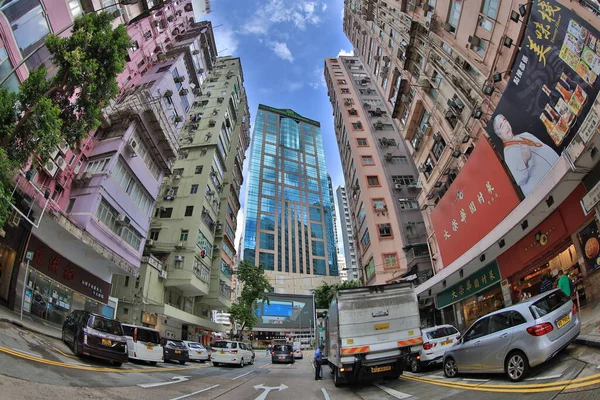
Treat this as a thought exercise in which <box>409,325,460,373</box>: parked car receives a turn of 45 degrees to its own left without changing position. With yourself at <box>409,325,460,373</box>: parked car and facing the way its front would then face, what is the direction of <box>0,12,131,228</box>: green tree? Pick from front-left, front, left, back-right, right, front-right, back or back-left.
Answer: front-left

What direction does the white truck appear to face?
away from the camera

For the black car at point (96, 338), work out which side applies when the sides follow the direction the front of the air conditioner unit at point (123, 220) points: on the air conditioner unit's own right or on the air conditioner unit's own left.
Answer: on the air conditioner unit's own right

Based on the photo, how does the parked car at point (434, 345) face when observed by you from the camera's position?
facing away from the viewer and to the left of the viewer

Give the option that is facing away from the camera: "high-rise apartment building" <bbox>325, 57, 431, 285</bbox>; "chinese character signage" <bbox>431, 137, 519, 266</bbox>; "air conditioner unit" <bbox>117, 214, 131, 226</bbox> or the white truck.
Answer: the white truck

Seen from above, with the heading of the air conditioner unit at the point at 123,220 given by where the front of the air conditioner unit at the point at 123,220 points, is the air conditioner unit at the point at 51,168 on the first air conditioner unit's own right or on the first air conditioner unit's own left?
on the first air conditioner unit's own right

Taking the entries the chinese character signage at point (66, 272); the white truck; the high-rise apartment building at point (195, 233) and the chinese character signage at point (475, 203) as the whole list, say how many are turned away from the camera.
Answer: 1

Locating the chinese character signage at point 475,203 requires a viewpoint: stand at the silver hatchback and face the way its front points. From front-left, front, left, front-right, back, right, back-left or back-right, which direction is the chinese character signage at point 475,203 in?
front-right

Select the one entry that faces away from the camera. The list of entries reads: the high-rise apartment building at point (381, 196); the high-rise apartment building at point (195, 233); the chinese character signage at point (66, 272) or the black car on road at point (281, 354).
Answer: the black car on road

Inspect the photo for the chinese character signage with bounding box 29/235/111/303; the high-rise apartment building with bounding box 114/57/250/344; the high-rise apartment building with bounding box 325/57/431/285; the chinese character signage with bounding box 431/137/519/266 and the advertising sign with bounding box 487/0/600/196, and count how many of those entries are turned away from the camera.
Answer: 0

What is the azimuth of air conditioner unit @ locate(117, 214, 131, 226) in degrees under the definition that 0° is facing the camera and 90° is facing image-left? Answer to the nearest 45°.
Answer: approximately 315°

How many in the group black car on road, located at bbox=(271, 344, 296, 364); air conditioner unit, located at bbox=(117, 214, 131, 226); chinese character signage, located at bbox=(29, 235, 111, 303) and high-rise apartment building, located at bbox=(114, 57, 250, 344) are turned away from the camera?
1

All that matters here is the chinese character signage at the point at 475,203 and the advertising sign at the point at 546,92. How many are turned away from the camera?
0

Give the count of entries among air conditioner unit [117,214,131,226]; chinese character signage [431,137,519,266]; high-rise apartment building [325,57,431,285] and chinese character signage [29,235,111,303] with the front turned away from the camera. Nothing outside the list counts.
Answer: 0

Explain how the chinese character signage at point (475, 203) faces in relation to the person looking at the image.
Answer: facing the viewer and to the left of the viewer

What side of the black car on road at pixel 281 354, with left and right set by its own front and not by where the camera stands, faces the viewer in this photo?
back
